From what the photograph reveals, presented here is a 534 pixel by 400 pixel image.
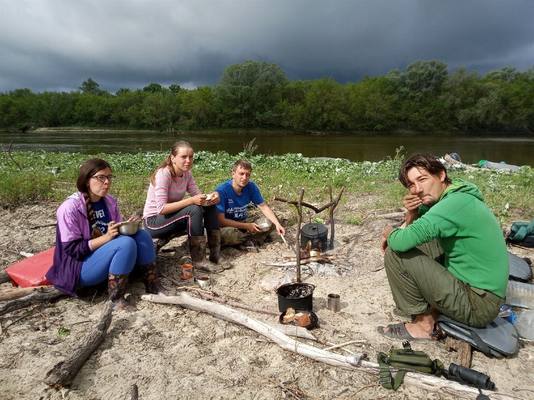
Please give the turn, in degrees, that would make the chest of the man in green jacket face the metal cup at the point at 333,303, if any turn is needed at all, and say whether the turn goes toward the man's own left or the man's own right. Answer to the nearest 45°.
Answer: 0° — they already face it

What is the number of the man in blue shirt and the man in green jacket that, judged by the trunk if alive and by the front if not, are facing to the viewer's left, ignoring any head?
1

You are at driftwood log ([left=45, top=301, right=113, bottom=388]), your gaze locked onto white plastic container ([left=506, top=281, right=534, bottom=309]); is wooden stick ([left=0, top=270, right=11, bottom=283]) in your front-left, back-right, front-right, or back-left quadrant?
back-left

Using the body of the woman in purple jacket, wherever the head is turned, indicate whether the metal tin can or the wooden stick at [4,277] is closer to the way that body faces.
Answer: the metal tin can

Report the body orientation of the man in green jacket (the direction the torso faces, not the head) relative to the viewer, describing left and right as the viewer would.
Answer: facing to the left of the viewer

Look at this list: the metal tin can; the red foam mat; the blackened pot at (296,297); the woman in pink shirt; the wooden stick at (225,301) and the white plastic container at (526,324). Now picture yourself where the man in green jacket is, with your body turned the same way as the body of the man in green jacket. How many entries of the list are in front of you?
5

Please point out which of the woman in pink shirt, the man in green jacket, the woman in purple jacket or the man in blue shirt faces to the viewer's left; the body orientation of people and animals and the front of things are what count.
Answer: the man in green jacket

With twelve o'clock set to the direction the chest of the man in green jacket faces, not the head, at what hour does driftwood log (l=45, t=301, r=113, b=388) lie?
The driftwood log is roughly at 11 o'clock from the man in green jacket.
